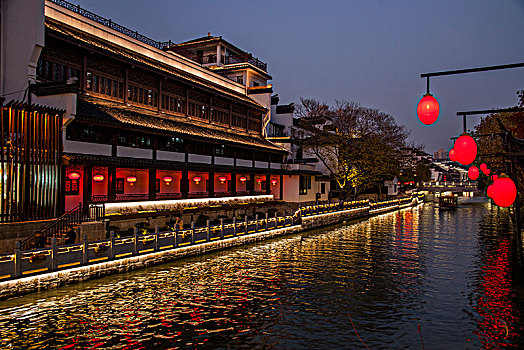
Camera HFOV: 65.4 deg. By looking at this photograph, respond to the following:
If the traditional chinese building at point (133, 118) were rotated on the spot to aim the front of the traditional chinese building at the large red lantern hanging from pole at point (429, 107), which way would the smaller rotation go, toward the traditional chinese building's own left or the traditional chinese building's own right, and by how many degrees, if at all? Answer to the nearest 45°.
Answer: approximately 45° to the traditional chinese building's own right

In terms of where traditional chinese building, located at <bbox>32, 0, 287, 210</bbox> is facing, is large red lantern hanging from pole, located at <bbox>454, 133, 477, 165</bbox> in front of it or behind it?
in front

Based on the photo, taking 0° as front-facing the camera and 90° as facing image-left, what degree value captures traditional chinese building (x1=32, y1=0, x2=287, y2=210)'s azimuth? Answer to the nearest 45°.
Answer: approximately 315°

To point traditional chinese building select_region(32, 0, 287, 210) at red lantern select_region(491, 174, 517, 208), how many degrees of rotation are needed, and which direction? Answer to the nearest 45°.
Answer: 0° — it already faces it
